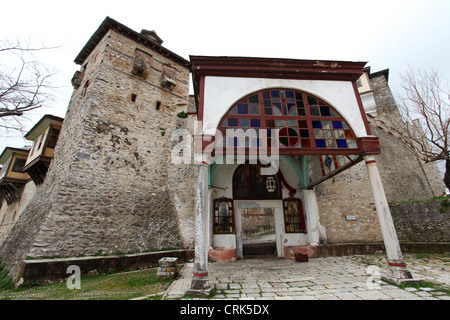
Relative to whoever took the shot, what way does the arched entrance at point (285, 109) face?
facing the viewer

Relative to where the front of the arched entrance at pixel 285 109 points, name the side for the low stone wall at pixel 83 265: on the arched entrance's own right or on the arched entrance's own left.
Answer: on the arched entrance's own right

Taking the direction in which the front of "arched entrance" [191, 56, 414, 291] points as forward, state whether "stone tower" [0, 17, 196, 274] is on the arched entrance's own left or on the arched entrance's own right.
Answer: on the arched entrance's own right

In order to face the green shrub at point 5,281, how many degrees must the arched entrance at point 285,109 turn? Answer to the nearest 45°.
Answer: approximately 90° to its right
